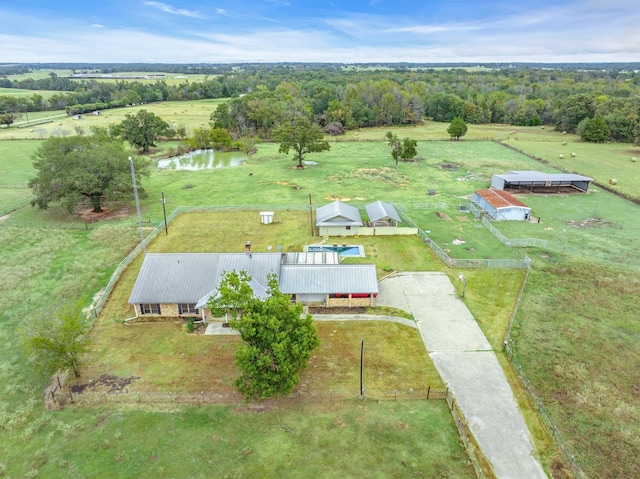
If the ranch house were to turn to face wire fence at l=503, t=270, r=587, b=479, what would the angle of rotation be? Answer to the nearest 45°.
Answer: approximately 45° to its left

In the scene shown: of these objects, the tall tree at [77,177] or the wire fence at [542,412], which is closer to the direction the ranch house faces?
the wire fence

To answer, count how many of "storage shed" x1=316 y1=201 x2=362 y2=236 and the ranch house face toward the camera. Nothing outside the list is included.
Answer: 2

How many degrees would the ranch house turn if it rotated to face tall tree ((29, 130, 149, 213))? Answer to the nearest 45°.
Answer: approximately 135° to its right

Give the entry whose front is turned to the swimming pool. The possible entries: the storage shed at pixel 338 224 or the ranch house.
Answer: the storage shed

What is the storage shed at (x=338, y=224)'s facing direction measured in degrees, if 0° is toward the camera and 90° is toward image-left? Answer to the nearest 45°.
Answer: approximately 0°

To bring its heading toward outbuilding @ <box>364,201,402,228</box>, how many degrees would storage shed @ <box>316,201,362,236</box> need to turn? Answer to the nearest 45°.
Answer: approximately 90° to its left

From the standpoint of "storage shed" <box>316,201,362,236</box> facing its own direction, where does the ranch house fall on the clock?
The ranch house is roughly at 1 o'clock from the storage shed.

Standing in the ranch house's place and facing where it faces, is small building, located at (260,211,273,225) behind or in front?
behind

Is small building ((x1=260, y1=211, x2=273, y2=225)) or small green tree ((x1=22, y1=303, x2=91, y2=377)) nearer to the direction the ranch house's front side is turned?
the small green tree

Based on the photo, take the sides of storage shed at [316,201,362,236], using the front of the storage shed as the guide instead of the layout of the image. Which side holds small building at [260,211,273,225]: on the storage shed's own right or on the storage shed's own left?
on the storage shed's own right

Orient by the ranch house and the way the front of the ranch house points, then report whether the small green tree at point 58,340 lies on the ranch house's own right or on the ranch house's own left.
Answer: on the ranch house's own right

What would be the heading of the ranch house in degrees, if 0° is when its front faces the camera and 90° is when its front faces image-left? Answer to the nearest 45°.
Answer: approximately 0°
